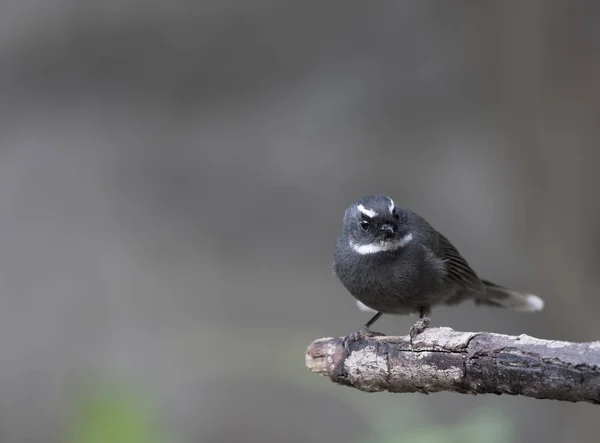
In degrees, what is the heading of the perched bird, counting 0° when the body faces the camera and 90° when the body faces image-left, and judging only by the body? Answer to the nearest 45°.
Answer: approximately 45°
